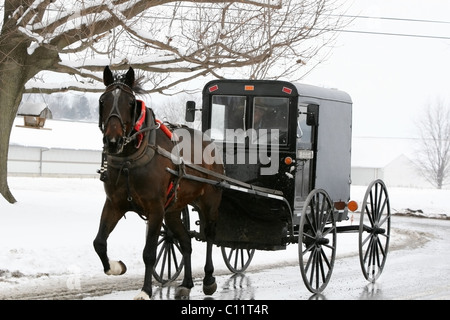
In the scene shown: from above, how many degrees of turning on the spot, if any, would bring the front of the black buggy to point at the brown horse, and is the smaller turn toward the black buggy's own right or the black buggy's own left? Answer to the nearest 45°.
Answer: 0° — it already faces it

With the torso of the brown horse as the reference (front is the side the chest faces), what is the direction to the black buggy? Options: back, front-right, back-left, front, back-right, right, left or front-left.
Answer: back

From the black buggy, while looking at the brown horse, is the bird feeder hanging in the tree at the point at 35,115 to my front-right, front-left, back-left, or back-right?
back-right

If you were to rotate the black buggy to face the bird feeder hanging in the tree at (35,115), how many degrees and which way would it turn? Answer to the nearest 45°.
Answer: approximately 90° to its right

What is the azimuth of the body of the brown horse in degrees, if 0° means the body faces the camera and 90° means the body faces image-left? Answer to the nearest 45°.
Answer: approximately 45°

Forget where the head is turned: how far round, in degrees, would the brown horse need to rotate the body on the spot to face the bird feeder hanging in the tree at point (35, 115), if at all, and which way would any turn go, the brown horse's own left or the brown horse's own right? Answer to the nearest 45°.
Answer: approximately 135° to the brown horse's own right

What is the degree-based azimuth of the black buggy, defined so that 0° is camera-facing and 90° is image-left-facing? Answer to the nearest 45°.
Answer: approximately 45°
